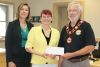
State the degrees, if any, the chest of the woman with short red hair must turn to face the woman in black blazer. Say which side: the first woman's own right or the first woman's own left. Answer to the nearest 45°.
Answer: approximately 135° to the first woman's own right

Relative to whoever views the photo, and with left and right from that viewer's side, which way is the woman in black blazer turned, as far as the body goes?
facing the viewer and to the right of the viewer

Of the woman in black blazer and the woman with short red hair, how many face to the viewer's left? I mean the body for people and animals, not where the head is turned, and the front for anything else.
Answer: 0

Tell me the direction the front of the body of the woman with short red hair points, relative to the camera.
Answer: toward the camera

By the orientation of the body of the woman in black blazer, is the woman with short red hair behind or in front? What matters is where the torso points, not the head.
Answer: in front
